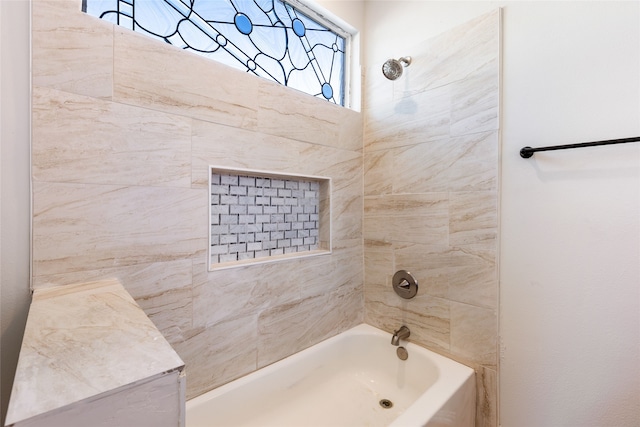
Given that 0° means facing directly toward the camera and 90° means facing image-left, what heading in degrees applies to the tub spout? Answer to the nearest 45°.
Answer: approximately 45°

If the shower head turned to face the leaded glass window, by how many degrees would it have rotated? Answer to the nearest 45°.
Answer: approximately 45° to its right

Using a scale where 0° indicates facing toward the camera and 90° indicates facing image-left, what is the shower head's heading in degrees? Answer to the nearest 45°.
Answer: approximately 45°

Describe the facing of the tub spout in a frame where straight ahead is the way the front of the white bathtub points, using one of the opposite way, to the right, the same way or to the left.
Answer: to the right

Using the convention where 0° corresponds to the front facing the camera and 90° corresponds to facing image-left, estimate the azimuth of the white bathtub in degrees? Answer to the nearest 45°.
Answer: approximately 315°

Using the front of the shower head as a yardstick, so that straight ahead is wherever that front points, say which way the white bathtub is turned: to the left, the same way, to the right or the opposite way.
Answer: to the left
